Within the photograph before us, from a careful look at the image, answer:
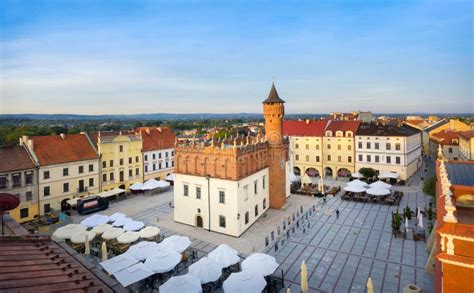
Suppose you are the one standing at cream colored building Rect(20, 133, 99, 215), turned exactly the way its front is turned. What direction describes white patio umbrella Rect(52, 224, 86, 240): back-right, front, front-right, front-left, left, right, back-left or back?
front-right

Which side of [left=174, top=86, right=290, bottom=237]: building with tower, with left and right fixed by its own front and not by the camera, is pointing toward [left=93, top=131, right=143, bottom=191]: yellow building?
right

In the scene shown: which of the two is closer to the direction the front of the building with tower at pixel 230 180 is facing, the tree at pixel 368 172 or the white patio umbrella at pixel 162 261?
the white patio umbrella

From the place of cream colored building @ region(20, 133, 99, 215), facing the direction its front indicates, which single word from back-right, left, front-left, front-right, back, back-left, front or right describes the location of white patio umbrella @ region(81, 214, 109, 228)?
front-right

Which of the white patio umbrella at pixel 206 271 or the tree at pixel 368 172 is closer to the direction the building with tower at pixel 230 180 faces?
the white patio umbrella

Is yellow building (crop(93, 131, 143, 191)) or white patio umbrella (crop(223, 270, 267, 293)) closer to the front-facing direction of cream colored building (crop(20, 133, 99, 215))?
the white patio umbrella

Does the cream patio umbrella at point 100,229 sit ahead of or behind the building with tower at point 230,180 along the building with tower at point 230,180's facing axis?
ahead

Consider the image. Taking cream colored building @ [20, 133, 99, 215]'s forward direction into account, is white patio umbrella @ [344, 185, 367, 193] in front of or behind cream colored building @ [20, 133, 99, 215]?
in front

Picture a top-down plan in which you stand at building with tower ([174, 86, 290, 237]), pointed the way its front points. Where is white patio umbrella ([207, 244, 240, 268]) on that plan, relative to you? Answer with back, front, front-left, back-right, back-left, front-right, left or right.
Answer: front-left

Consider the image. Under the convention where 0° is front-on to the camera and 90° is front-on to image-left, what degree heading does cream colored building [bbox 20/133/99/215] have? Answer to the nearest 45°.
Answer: approximately 315°

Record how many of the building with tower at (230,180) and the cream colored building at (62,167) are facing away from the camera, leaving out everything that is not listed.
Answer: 0
